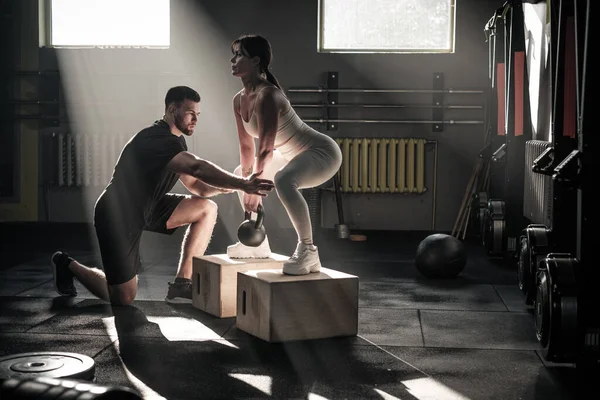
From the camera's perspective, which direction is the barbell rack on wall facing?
toward the camera

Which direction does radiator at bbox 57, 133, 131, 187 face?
toward the camera

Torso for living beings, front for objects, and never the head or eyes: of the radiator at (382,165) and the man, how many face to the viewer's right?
1

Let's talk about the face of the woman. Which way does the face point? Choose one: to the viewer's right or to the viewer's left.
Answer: to the viewer's left

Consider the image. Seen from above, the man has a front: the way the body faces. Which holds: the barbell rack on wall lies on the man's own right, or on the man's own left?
on the man's own left

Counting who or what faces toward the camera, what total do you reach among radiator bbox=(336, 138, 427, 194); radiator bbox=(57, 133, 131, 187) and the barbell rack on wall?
3

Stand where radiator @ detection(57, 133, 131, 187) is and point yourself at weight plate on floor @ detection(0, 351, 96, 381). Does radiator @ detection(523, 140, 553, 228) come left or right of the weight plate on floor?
left

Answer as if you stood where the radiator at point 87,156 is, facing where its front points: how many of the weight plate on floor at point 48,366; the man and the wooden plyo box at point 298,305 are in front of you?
3

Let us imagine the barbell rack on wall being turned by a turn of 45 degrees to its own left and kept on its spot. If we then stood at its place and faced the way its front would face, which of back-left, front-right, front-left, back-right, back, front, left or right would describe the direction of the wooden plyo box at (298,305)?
front-right

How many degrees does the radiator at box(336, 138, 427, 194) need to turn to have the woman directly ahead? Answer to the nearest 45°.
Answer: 0° — it already faces them

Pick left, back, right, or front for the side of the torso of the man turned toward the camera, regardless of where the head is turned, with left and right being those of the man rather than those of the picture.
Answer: right

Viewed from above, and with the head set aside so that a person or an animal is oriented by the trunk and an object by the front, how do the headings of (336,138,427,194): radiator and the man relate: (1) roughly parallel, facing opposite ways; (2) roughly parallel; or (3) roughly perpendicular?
roughly perpendicular

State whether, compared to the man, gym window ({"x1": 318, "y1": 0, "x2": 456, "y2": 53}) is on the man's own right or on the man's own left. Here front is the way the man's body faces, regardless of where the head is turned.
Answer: on the man's own left
